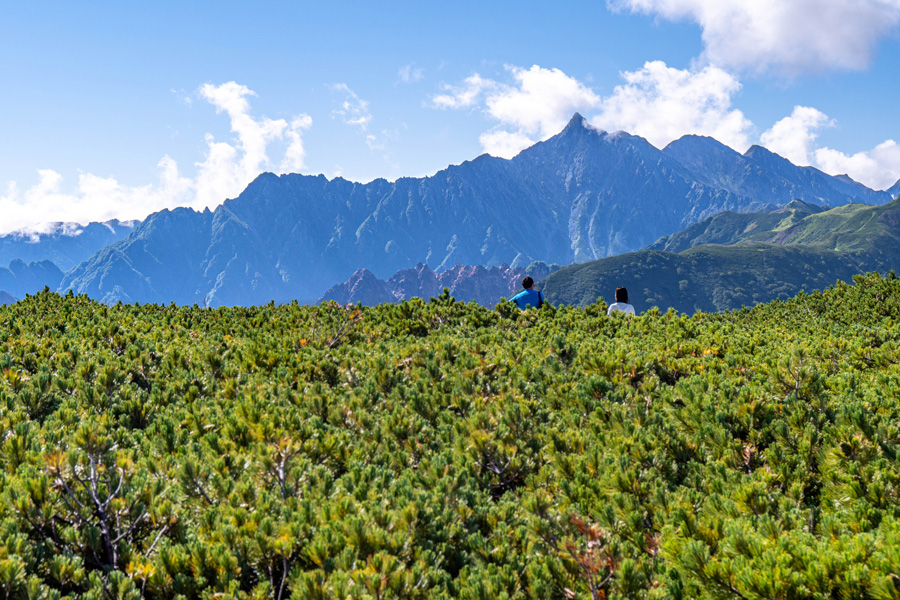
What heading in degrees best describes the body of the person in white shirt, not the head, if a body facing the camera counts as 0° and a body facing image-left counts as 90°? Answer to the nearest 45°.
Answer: approximately 180°

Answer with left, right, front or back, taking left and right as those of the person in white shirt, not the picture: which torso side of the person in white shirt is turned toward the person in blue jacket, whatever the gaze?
left
